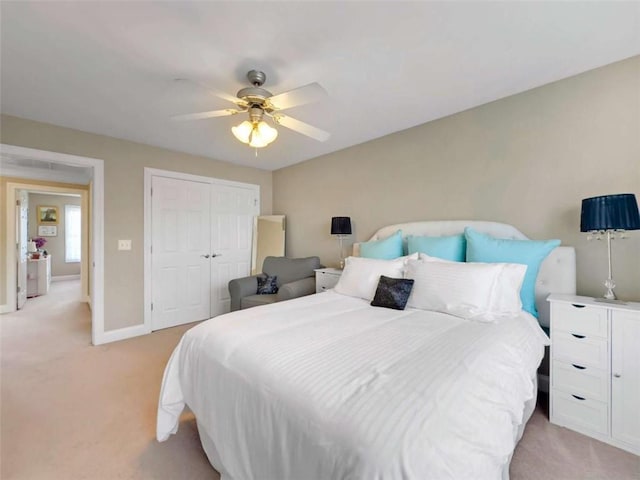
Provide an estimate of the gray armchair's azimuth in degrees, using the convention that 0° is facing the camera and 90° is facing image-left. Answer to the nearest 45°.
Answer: approximately 45°

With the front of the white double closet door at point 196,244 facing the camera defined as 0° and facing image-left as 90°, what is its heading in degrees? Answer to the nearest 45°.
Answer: approximately 315°

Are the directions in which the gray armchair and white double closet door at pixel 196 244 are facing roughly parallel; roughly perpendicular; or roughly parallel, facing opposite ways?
roughly perpendicular

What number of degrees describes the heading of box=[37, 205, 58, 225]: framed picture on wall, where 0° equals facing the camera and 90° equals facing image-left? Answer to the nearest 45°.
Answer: approximately 0°

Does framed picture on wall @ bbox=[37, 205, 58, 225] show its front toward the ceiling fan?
yes

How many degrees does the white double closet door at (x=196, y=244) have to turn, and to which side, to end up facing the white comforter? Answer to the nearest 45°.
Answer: approximately 45° to its right

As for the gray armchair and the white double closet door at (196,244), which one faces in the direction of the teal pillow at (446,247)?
the white double closet door

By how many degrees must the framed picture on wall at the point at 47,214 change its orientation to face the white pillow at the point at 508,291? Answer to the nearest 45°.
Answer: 0° — it already faces it

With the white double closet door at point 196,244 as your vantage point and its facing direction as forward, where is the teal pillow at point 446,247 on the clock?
The teal pillow is roughly at 12 o'clock from the white double closet door.

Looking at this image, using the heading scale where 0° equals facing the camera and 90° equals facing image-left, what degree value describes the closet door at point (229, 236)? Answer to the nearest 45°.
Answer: approximately 315°

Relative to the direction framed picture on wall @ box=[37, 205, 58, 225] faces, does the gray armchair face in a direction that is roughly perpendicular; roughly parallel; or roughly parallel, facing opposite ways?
roughly perpendicular
